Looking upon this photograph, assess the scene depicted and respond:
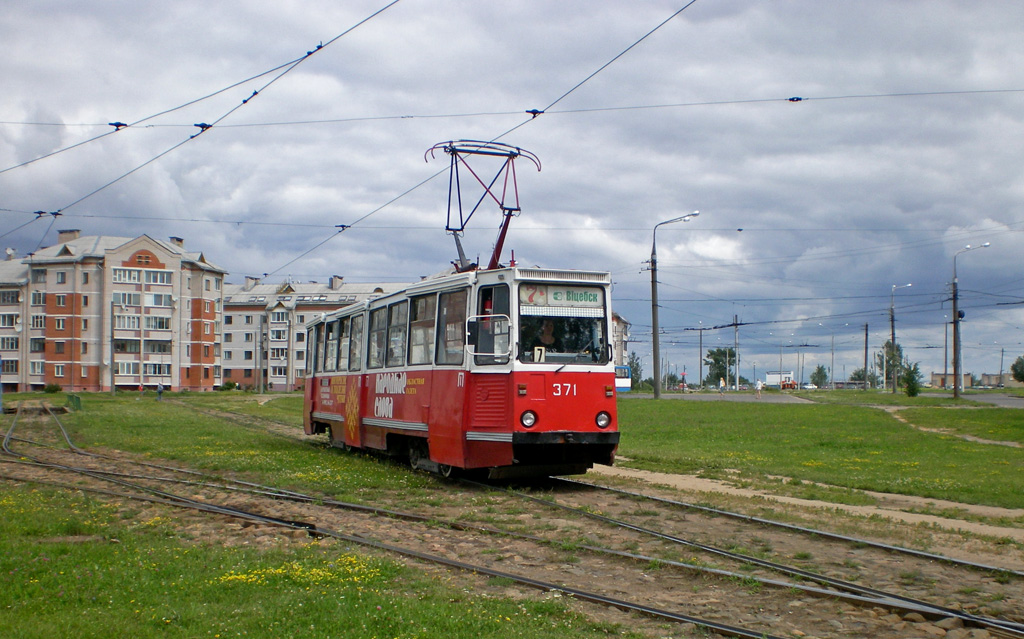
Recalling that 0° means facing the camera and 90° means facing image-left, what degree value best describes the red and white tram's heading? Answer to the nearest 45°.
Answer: approximately 315°
